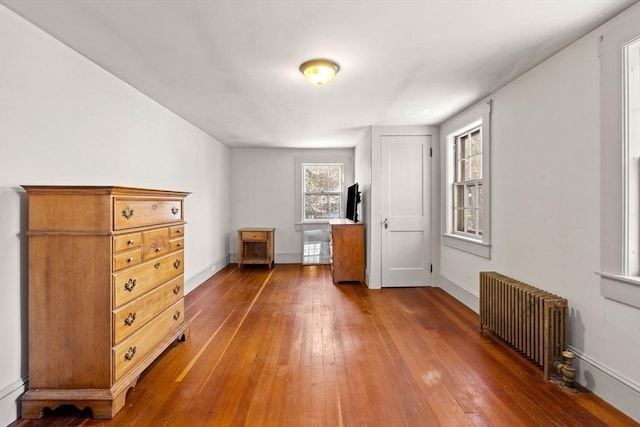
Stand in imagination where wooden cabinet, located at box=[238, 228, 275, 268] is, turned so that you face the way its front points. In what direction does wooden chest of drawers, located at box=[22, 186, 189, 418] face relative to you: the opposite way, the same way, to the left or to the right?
to the left

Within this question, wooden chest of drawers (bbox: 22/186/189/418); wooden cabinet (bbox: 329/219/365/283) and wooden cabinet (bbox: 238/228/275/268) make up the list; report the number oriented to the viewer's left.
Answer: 1

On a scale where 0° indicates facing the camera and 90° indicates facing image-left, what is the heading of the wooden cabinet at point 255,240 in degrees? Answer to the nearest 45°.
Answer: approximately 0°

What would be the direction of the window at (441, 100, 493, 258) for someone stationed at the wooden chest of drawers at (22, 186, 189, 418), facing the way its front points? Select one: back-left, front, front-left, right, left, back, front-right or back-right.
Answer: front-left

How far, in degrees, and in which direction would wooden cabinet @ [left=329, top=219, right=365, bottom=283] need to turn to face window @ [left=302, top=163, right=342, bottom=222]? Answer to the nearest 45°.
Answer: approximately 90° to its right

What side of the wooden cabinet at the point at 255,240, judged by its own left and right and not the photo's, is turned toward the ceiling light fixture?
front

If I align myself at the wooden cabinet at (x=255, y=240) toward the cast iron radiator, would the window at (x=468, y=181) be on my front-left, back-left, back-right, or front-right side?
front-left

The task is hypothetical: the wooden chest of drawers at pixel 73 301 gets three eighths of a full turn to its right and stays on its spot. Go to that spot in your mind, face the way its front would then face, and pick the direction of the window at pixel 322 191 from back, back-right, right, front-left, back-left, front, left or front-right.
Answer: back-right

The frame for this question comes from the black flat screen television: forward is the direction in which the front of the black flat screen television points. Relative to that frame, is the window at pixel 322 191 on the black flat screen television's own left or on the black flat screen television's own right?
on the black flat screen television's own right

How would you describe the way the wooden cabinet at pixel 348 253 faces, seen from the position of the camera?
facing to the left of the viewer

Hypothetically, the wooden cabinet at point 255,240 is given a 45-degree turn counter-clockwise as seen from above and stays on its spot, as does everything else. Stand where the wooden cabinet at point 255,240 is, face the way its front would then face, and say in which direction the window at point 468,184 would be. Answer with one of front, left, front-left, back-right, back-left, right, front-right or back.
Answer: front

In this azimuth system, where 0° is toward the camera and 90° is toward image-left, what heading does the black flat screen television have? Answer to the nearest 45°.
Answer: approximately 90°

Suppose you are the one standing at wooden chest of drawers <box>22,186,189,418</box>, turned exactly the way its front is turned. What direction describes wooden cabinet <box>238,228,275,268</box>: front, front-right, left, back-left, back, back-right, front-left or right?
left

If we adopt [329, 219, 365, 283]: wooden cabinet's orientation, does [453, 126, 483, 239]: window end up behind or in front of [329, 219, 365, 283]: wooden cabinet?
behind

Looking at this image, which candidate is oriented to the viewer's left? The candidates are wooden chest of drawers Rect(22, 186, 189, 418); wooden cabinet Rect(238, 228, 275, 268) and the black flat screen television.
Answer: the black flat screen television

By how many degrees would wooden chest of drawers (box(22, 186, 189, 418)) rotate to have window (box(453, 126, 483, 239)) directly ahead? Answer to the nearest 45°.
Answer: approximately 45° to its left

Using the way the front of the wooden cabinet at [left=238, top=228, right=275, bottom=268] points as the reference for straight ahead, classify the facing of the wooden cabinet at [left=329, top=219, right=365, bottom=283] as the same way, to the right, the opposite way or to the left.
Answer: to the right
